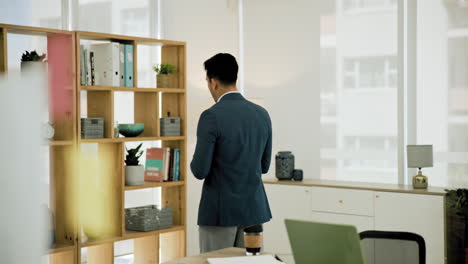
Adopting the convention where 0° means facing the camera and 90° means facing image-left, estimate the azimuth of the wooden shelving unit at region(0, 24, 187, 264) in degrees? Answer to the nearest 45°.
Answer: approximately 315°

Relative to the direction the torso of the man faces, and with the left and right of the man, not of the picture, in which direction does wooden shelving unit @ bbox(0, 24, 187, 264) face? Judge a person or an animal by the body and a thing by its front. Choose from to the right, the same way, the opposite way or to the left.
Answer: the opposite way

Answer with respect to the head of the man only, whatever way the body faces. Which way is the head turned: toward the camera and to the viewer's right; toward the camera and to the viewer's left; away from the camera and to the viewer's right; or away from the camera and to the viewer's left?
away from the camera and to the viewer's left

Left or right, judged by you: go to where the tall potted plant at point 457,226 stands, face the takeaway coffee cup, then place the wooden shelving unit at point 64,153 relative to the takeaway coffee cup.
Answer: right

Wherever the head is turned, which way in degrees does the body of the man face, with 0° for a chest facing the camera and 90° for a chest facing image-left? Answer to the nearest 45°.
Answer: approximately 135°

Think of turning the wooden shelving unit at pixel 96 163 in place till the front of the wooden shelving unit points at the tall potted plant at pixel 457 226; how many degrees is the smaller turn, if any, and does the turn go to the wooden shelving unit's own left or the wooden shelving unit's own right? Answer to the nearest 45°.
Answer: approximately 45° to the wooden shelving unit's own left
